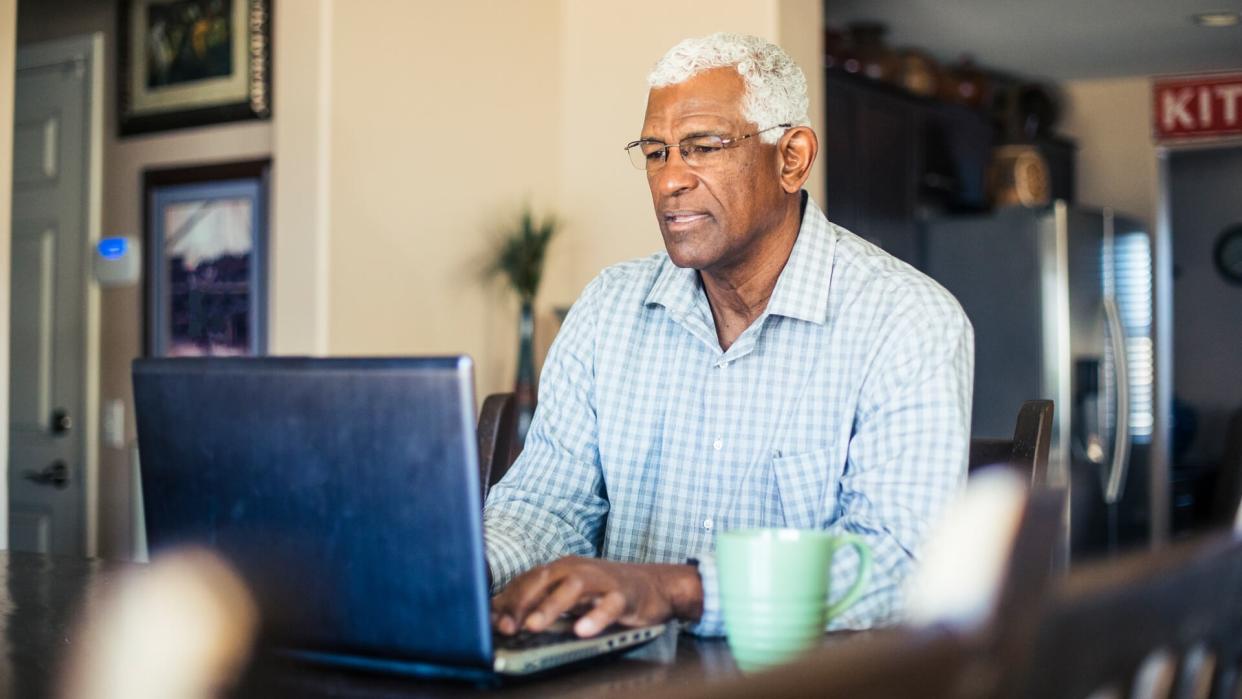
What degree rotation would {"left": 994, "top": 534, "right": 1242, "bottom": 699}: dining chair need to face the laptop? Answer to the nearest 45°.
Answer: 0° — it already faces it

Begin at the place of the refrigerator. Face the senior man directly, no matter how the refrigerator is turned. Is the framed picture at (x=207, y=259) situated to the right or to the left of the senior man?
right

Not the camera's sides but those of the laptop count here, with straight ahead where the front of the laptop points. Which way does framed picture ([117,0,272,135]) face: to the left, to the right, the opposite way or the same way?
the opposite way

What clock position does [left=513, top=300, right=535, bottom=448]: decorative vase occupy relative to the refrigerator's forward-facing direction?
The decorative vase is roughly at 3 o'clock from the refrigerator.

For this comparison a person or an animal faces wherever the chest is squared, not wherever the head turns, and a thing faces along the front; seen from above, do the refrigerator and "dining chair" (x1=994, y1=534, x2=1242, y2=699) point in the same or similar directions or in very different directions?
very different directions

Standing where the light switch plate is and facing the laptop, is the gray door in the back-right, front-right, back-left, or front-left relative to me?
back-right

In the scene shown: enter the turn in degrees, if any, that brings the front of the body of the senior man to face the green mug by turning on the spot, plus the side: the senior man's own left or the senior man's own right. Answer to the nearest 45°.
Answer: approximately 45° to the senior man's own left

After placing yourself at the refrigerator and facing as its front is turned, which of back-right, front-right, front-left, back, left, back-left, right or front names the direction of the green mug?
front-right

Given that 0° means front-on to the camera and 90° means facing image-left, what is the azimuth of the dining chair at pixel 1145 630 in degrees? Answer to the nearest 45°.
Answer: approximately 135°

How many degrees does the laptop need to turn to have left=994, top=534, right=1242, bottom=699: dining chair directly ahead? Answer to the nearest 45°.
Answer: approximately 90° to its right
